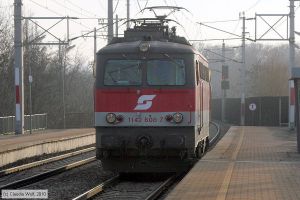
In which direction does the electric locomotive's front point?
toward the camera

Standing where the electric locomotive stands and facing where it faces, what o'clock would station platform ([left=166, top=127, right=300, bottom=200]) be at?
The station platform is roughly at 10 o'clock from the electric locomotive.
